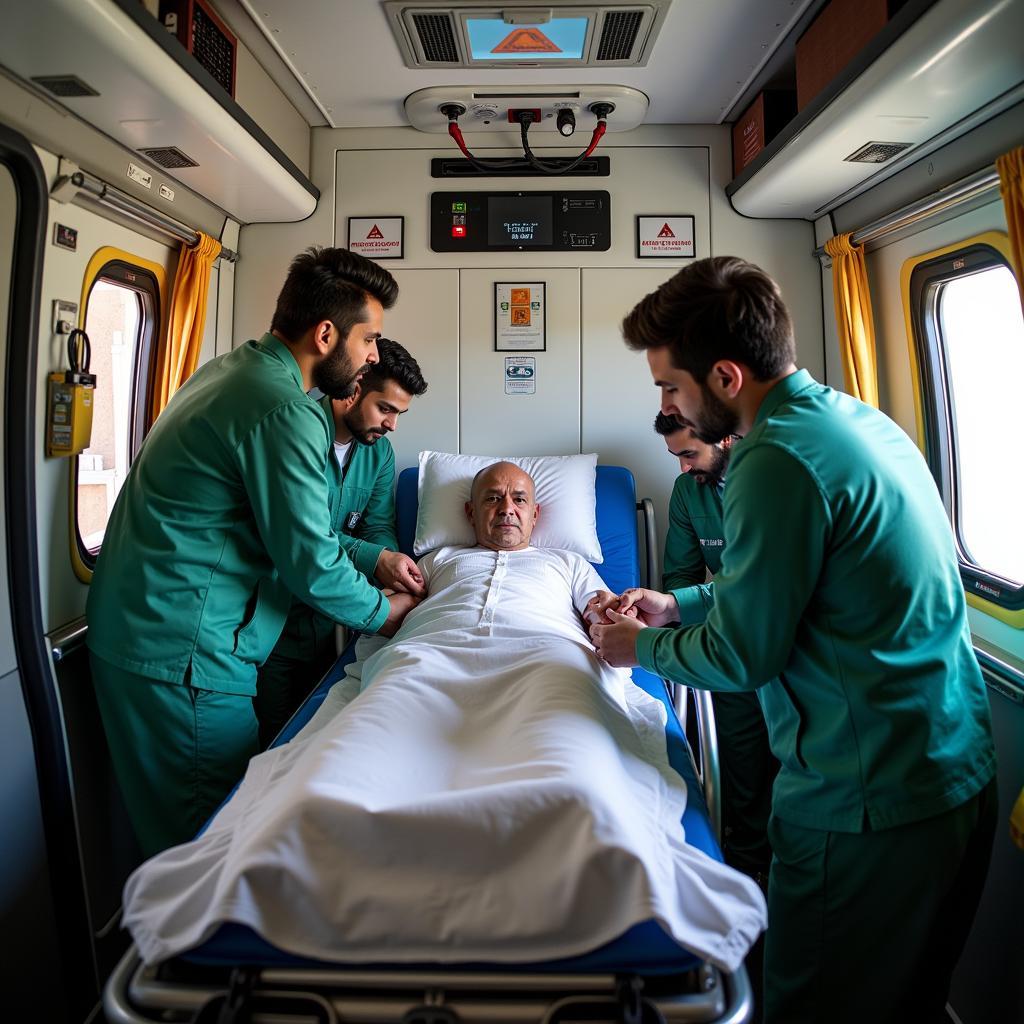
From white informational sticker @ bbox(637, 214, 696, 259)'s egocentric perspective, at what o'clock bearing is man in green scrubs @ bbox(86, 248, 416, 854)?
The man in green scrubs is roughly at 1 o'clock from the white informational sticker.

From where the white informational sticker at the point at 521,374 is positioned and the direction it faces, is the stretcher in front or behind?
in front

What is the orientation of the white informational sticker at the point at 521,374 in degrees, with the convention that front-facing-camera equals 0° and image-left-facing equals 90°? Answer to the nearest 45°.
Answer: approximately 0°

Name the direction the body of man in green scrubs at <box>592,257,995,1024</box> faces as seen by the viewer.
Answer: to the viewer's left

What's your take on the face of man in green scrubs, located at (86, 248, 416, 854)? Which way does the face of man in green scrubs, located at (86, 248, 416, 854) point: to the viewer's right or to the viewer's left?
to the viewer's right

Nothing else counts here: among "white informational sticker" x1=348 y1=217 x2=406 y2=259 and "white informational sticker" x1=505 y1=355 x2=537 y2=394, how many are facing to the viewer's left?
0

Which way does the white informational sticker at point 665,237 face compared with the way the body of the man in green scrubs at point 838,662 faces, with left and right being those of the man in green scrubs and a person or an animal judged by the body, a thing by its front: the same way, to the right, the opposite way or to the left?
to the left

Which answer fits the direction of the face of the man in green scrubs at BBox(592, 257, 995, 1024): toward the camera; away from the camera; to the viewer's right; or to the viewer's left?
to the viewer's left
